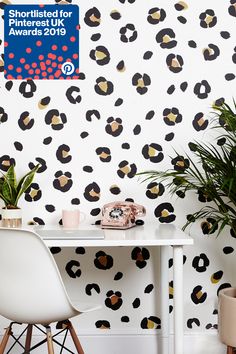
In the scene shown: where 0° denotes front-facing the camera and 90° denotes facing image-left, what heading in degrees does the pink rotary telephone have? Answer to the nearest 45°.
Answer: approximately 45°

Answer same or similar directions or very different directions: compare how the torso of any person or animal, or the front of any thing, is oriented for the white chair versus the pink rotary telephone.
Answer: very different directions

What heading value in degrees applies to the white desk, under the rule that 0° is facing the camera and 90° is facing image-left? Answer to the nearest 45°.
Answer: approximately 0°

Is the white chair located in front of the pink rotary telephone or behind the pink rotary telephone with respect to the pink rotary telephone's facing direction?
in front

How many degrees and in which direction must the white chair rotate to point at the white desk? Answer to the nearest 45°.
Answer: approximately 45° to its right

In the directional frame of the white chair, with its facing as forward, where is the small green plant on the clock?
The small green plant is roughly at 10 o'clock from the white chair.

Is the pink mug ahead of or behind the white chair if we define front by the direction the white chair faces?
ahead

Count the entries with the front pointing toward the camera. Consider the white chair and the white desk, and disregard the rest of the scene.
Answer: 1

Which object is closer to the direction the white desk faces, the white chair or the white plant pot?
the white chair

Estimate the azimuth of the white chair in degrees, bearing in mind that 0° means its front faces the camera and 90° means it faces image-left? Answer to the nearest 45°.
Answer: approximately 225°
